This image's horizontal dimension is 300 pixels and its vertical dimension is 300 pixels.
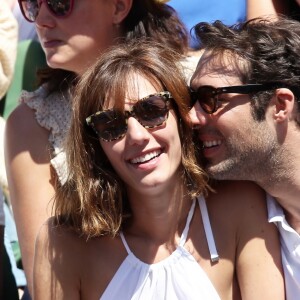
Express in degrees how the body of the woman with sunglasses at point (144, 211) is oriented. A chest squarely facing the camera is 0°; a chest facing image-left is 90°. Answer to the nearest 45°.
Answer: approximately 0°

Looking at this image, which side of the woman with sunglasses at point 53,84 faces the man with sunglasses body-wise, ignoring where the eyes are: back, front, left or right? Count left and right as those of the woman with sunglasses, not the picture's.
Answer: left

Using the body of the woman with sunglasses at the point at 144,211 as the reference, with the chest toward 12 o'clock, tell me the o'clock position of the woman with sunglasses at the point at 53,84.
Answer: the woman with sunglasses at the point at 53,84 is roughly at 5 o'clock from the woman with sunglasses at the point at 144,211.
